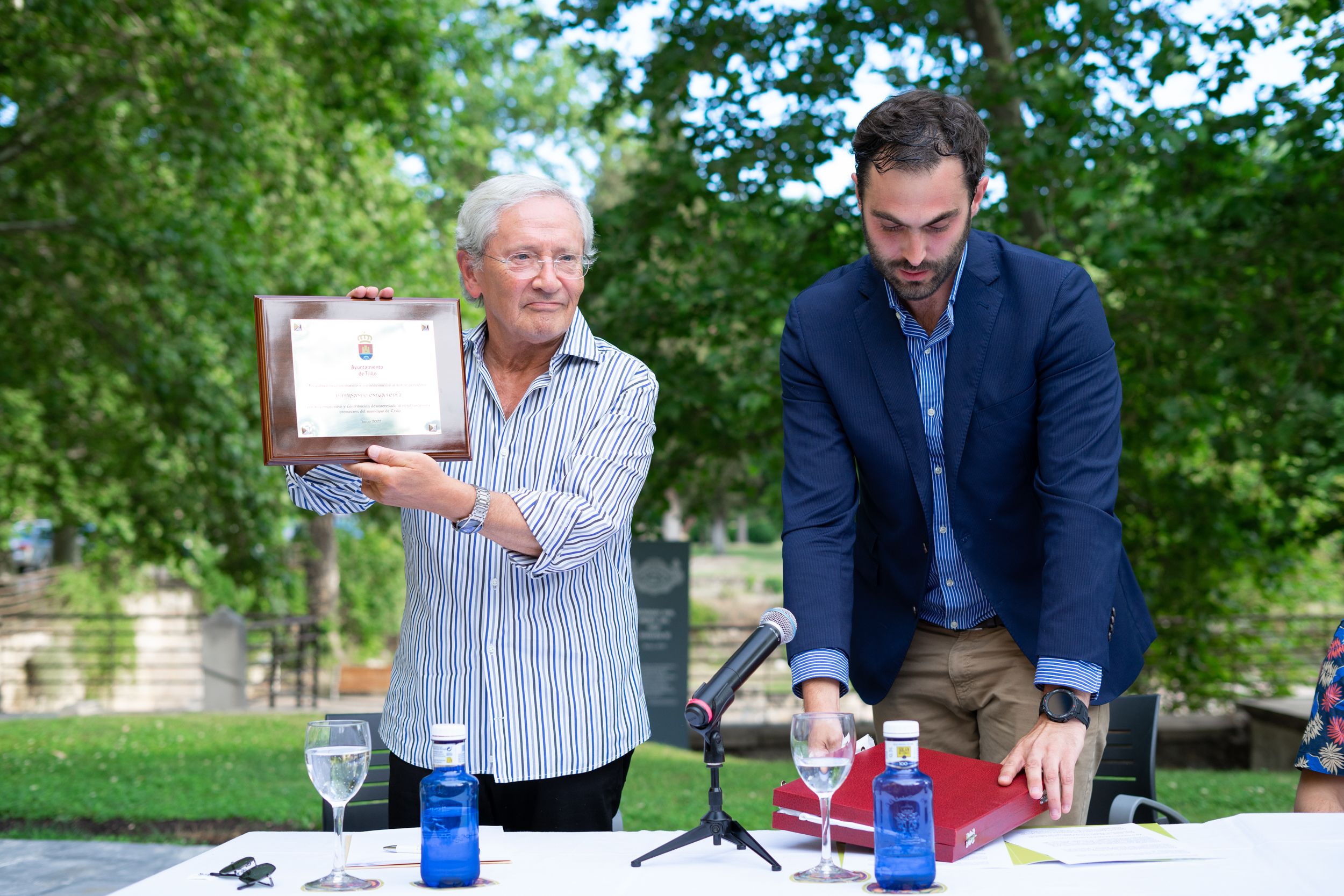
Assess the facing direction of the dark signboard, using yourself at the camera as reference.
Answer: facing the viewer

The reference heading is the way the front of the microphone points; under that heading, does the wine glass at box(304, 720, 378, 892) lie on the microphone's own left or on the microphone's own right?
on the microphone's own left

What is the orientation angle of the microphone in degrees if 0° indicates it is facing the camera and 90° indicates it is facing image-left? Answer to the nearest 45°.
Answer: approximately 225°

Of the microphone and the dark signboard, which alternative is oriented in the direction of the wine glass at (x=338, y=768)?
the dark signboard

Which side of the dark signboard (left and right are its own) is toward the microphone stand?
front

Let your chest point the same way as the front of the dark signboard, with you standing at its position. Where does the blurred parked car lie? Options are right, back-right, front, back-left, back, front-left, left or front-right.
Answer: back-right

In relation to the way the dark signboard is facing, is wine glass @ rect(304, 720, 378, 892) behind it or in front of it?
in front

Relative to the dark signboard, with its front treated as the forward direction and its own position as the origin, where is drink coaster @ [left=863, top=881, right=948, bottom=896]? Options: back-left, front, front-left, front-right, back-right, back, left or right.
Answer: front

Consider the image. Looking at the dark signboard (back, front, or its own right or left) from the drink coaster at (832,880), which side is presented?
front

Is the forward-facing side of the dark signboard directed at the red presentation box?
yes

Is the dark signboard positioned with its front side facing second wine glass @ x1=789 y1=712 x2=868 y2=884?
yes

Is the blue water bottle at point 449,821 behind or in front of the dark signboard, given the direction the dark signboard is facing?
in front

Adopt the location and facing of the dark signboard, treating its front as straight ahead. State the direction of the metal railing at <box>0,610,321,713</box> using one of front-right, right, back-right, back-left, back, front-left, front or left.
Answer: back-right

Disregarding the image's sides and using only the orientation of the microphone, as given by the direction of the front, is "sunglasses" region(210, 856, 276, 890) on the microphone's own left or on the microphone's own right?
on the microphone's own left

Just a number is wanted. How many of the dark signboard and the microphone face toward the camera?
1
